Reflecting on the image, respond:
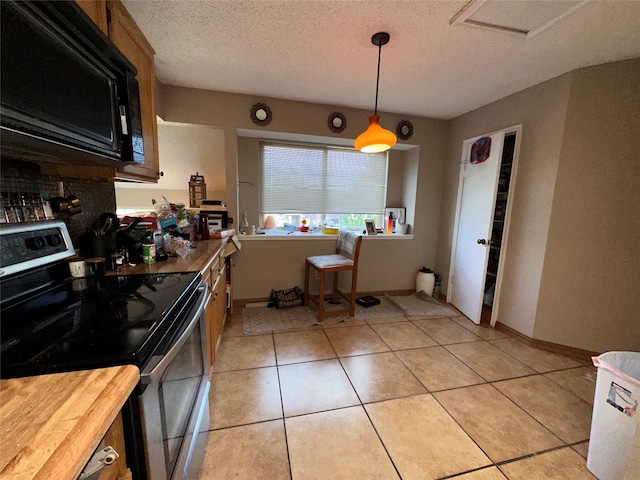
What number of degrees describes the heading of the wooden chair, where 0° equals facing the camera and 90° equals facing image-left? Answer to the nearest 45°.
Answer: approximately 45°

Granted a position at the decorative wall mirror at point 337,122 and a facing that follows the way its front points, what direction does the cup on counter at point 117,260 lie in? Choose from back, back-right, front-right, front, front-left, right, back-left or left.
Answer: front-right

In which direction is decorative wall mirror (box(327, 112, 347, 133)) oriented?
toward the camera

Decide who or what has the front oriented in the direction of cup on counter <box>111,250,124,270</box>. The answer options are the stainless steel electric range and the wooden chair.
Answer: the wooden chair

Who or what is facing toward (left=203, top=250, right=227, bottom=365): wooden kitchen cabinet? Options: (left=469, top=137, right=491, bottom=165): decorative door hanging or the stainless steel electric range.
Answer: the decorative door hanging

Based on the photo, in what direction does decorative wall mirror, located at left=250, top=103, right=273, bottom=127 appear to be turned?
toward the camera

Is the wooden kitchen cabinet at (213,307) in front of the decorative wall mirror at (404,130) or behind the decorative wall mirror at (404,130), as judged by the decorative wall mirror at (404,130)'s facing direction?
in front

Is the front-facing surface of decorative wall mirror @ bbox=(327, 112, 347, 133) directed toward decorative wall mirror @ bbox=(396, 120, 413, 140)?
no

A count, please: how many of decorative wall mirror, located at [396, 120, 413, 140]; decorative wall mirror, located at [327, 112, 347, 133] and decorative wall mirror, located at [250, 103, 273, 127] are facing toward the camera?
3

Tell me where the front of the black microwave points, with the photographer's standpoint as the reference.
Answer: facing the viewer and to the right of the viewer

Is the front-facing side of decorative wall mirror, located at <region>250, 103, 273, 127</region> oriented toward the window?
no

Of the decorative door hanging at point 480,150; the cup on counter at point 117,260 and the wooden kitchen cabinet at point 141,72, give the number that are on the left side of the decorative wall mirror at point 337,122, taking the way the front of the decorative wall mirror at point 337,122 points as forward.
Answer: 1

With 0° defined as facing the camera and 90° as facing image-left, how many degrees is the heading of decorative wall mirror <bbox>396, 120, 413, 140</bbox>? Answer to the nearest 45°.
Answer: approximately 0°

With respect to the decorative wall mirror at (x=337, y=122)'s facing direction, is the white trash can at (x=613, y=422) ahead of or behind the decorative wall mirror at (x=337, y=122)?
ahead

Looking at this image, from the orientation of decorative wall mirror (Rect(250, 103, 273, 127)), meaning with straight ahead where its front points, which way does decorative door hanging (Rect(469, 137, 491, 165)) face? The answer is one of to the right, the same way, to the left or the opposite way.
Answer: to the right

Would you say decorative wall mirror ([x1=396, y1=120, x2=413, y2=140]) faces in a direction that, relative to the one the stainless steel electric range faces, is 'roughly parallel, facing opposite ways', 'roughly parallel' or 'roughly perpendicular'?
roughly perpendicular
